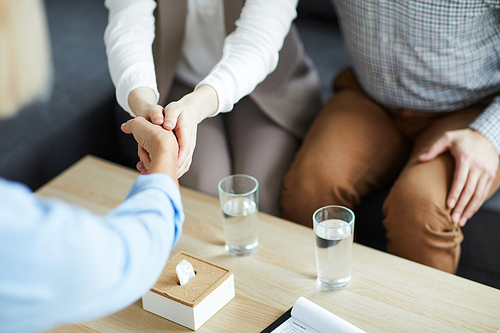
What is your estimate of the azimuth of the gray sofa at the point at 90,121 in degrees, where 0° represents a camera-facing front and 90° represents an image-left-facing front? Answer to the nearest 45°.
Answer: approximately 45°

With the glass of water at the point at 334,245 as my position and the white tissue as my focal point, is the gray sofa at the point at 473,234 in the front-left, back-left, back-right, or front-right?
back-right
